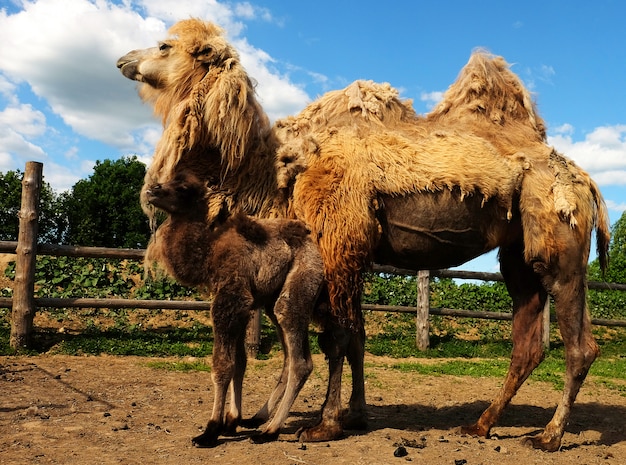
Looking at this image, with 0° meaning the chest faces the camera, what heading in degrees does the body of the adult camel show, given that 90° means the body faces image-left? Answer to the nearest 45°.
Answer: approximately 90°

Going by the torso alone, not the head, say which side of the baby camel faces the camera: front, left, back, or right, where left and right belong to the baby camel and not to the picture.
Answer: left

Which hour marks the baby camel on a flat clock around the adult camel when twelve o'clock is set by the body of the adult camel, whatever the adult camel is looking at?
The baby camel is roughly at 11 o'clock from the adult camel.

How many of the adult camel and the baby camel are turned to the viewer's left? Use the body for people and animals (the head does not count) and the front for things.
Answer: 2

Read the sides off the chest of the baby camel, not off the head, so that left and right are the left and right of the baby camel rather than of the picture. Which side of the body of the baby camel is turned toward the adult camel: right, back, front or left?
back

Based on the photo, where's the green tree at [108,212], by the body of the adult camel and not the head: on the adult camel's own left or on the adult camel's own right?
on the adult camel's own right
